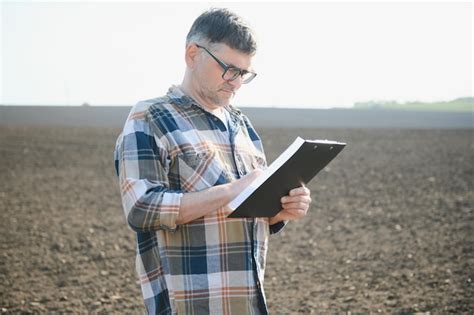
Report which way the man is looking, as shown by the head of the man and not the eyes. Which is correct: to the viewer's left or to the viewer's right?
to the viewer's right

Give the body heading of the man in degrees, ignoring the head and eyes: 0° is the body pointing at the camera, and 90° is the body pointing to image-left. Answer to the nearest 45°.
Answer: approximately 315°
